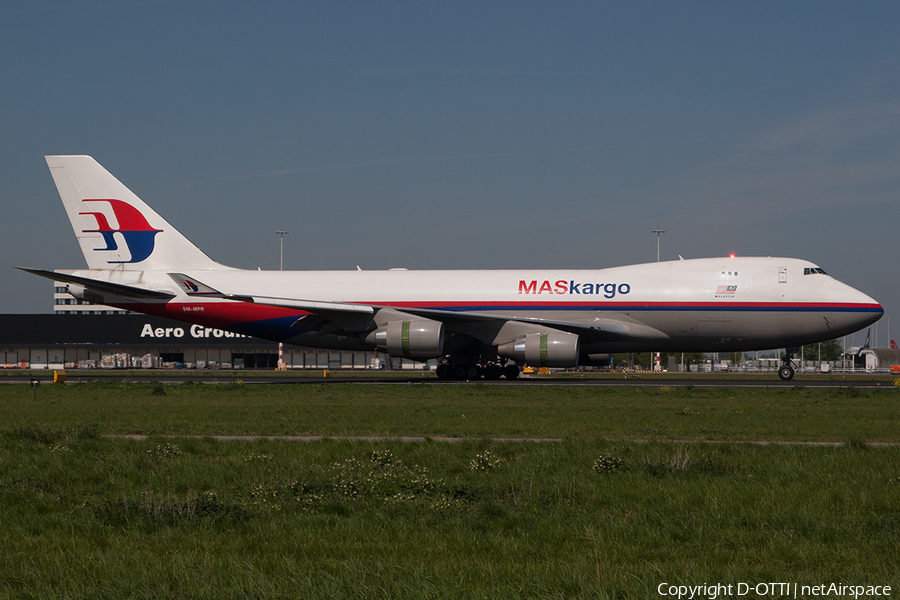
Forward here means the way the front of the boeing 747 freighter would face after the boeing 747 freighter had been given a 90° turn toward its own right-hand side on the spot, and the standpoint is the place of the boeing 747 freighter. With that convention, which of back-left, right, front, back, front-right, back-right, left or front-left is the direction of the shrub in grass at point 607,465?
front

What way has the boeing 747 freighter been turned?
to the viewer's right

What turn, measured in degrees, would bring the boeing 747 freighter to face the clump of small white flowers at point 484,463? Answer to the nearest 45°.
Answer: approximately 90° to its right
